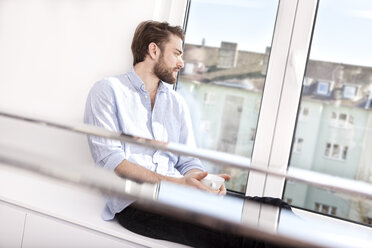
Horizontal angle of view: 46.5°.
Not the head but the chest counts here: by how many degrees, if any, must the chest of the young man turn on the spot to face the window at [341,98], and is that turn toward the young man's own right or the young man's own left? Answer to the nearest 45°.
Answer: approximately 45° to the young man's own left

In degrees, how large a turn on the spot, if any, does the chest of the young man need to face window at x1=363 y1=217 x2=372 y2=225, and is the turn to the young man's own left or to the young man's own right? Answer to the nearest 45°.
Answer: approximately 45° to the young man's own left

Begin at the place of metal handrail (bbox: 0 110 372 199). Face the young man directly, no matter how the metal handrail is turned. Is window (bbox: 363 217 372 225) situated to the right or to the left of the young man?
right

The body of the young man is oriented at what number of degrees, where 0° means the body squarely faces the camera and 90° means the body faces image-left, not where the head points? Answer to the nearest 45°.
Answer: approximately 315°

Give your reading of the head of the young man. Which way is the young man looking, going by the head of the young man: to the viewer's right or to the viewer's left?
to the viewer's right
